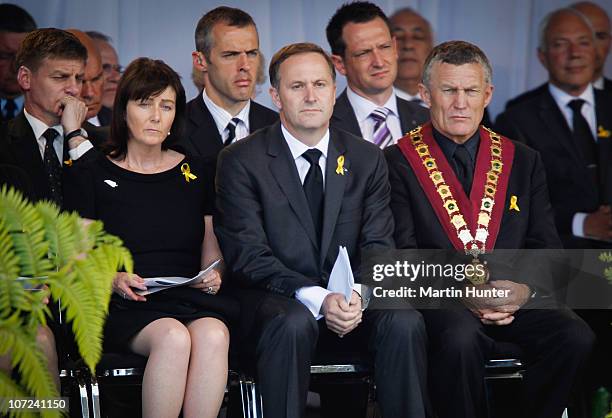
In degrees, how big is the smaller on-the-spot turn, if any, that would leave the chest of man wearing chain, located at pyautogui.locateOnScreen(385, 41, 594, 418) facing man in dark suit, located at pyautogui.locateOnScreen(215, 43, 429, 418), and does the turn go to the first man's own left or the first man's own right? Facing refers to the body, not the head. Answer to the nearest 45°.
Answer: approximately 45° to the first man's own right

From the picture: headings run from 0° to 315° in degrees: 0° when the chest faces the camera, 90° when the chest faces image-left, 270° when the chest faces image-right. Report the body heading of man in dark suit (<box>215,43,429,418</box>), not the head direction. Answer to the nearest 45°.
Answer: approximately 0°

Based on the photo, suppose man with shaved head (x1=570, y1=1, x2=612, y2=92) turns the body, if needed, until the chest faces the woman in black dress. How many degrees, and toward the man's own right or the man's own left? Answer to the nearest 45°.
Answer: approximately 45° to the man's own right

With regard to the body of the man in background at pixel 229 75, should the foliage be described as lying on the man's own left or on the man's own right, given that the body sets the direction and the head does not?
on the man's own right

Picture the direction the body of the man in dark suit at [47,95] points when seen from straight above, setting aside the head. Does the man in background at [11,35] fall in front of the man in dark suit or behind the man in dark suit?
behind

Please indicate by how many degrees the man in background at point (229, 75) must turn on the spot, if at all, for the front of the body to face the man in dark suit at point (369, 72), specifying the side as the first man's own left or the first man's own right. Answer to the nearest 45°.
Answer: approximately 45° to the first man's own left
